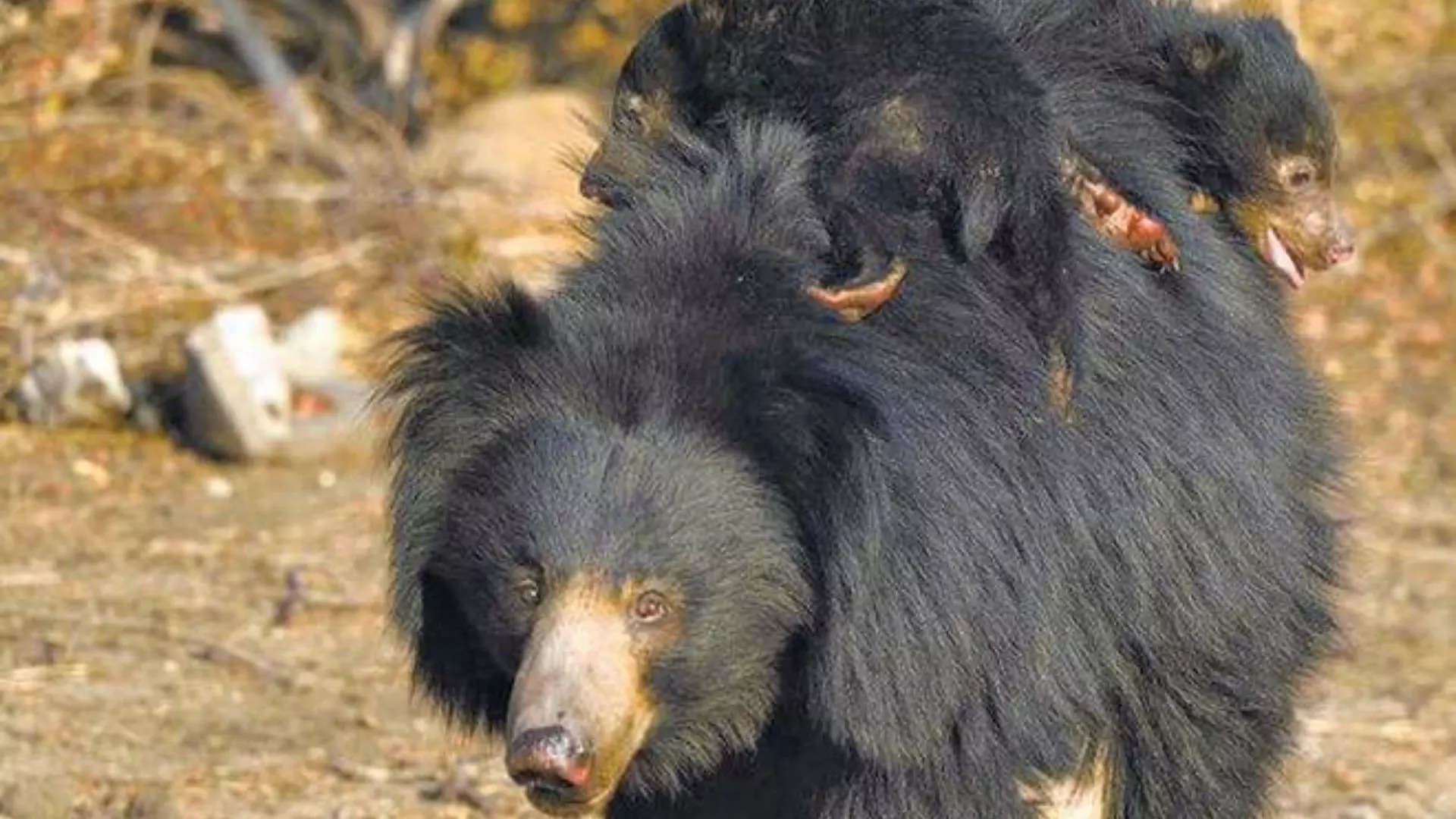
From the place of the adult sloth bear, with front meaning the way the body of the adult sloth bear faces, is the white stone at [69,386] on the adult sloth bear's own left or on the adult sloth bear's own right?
on the adult sloth bear's own right

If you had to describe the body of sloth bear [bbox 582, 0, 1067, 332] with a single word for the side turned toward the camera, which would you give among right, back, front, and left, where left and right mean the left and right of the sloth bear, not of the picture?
left

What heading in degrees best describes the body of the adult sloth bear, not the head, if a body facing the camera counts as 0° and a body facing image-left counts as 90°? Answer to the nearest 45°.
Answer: approximately 45°

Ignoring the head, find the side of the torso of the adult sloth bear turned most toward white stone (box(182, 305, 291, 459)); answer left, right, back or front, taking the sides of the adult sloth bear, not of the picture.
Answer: right

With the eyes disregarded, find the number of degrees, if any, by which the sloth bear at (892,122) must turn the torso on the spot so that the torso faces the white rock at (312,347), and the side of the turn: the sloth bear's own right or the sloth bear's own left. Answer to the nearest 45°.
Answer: approximately 45° to the sloth bear's own right
